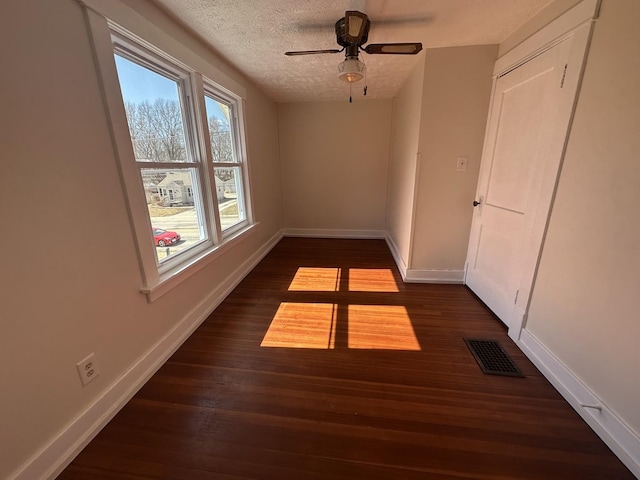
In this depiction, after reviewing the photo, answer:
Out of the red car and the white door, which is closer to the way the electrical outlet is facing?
the white door

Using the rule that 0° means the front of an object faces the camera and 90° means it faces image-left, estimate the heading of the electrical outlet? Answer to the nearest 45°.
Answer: approximately 315°

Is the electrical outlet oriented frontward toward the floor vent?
yes

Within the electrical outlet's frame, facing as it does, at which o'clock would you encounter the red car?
The red car is roughly at 9 o'clock from the electrical outlet.
